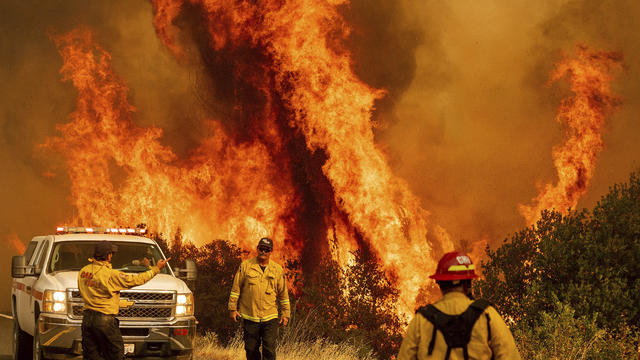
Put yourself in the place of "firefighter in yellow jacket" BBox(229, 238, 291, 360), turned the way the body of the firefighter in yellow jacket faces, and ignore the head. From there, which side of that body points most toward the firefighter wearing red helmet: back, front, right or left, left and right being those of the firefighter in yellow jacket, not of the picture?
front

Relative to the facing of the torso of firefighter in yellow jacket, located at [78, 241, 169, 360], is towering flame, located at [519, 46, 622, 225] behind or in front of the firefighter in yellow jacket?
in front

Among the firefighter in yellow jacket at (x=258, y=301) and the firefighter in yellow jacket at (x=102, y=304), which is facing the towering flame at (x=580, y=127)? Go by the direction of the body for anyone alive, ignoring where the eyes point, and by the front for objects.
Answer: the firefighter in yellow jacket at (x=102, y=304)

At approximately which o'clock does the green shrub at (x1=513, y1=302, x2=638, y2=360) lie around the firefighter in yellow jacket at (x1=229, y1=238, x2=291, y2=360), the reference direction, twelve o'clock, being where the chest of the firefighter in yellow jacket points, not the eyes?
The green shrub is roughly at 8 o'clock from the firefighter in yellow jacket.

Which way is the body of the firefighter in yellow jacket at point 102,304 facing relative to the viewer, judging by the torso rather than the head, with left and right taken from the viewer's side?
facing away from the viewer and to the right of the viewer

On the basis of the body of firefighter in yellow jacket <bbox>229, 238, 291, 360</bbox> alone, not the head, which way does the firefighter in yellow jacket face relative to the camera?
toward the camera

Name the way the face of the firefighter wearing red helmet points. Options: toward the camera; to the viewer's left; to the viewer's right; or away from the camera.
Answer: away from the camera

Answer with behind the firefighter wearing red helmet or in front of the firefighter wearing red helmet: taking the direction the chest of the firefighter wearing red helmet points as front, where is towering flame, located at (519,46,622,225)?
in front

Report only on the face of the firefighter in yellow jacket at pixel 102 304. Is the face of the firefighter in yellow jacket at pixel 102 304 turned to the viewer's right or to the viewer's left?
to the viewer's right

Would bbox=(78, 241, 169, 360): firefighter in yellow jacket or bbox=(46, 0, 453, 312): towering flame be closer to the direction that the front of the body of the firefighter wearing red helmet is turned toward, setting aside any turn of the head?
the towering flame

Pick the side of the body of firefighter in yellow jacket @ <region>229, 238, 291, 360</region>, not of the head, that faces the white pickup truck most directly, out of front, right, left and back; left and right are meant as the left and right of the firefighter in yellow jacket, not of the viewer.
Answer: right

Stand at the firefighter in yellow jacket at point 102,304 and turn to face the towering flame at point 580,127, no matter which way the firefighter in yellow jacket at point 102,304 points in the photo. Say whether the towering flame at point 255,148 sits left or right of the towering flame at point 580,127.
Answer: left

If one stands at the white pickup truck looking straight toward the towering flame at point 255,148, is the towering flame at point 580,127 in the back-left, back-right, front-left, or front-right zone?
front-right

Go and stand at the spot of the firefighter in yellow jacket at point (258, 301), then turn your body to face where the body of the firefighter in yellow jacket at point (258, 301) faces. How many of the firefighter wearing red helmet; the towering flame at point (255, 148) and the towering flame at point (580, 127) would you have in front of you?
1

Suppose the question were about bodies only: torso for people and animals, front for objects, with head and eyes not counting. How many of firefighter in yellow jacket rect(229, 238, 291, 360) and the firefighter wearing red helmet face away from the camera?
1

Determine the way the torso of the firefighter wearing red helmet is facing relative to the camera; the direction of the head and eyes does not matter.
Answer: away from the camera

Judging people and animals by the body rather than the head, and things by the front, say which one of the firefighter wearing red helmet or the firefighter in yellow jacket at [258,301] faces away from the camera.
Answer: the firefighter wearing red helmet

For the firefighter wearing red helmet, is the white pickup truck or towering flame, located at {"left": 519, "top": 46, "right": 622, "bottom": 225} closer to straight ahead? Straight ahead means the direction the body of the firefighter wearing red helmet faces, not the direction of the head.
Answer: the towering flame

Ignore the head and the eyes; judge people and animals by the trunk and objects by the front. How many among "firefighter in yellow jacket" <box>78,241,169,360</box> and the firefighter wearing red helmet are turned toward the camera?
0

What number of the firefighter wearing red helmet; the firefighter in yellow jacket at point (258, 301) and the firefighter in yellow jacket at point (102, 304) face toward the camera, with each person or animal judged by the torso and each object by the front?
1

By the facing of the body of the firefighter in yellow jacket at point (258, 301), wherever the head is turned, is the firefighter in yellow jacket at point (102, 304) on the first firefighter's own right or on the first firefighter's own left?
on the first firefighter's own right

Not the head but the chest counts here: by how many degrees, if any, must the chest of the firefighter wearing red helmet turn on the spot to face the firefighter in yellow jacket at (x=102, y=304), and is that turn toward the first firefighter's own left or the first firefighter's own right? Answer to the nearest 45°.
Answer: approximately 45° to the first firefighter's own left
